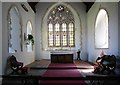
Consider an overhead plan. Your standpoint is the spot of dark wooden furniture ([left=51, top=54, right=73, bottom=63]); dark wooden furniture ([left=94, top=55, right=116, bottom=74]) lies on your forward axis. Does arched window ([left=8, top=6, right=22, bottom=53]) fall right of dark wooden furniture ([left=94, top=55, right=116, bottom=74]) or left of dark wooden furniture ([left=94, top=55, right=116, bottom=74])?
right

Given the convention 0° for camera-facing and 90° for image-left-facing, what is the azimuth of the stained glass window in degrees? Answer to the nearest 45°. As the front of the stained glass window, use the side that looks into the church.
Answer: approximately 0°

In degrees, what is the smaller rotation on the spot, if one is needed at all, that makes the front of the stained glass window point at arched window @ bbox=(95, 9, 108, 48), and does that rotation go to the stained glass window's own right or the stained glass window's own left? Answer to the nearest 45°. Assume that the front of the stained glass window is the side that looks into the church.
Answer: approximately 45° to the stained glass window's own left

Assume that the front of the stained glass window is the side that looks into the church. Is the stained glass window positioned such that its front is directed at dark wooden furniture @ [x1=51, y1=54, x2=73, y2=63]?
yes

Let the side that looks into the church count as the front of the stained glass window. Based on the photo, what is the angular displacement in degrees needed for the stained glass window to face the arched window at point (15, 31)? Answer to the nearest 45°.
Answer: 0° — it already faces it

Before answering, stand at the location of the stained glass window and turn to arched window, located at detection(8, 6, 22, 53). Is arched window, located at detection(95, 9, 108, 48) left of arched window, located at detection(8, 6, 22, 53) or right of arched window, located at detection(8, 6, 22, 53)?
left

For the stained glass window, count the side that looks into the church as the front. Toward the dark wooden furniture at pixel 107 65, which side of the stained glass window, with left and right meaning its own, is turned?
front

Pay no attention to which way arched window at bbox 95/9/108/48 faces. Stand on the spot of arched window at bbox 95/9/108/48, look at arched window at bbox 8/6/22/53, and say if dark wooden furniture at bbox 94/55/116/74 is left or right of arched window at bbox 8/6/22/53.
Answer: left

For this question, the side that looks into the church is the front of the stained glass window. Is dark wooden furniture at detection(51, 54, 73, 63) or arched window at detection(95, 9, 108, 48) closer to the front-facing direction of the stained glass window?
the dark wooden furniture

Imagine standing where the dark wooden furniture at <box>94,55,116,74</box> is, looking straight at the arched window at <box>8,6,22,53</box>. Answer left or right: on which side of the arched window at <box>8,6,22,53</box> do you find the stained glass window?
right
